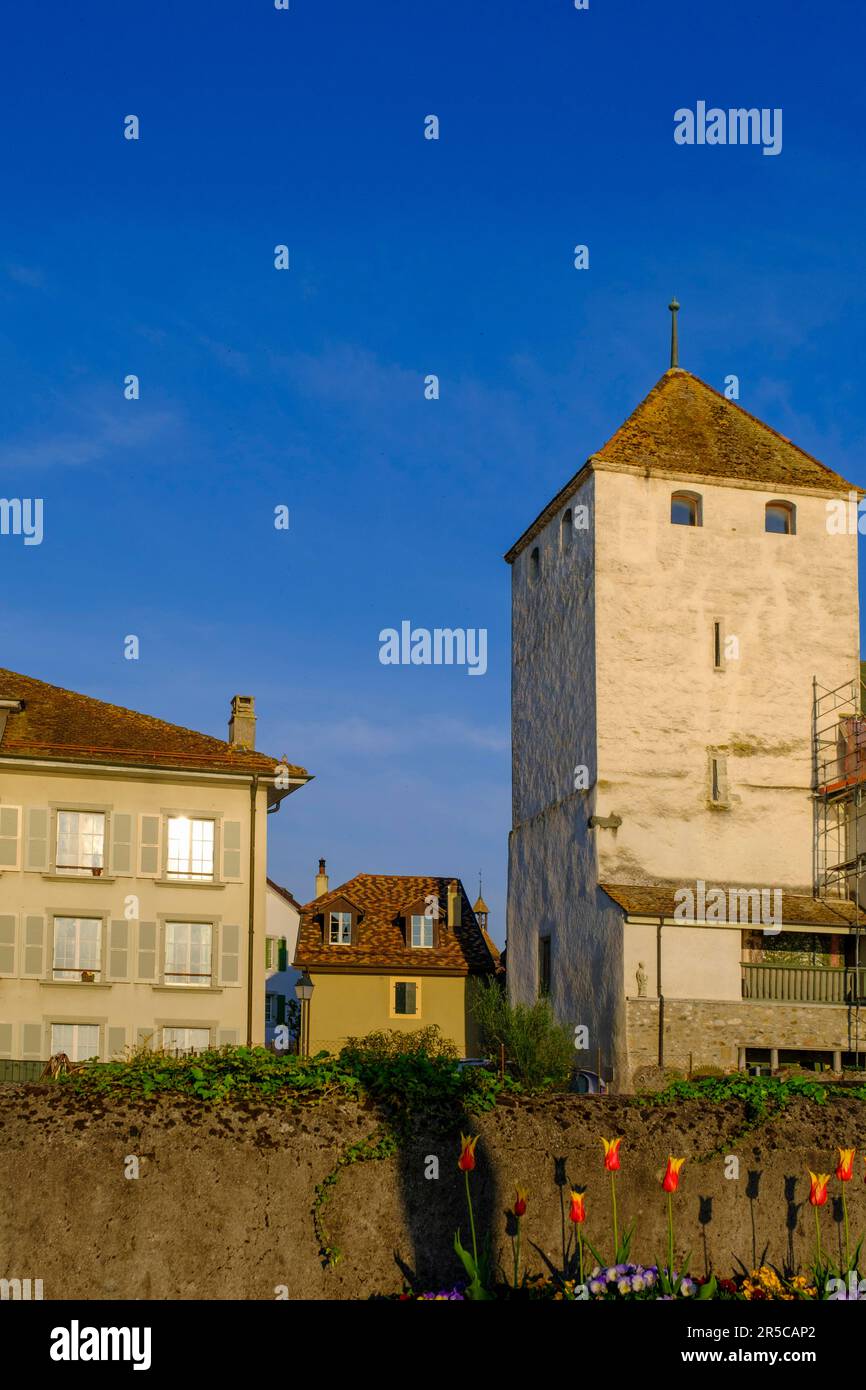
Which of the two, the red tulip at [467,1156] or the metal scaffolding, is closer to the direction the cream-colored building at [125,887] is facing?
the red tulip

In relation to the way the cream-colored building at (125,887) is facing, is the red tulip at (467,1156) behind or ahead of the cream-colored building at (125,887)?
ahead

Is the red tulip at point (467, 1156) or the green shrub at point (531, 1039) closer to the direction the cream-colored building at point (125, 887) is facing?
the red tulip

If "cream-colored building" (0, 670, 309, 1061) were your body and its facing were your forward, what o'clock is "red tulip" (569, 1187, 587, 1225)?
The red tulip is roughly at 12 o'clock from the cream-colored building.

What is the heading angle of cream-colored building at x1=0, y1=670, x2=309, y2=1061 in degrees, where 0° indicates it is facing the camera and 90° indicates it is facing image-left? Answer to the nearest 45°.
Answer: approximately 0°

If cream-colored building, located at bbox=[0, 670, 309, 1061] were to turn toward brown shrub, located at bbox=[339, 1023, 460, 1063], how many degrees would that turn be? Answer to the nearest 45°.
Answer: approximately 135° to its left

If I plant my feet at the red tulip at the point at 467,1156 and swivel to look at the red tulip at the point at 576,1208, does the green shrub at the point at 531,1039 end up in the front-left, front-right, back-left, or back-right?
back-left

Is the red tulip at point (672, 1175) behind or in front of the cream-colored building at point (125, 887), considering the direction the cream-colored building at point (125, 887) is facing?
in front

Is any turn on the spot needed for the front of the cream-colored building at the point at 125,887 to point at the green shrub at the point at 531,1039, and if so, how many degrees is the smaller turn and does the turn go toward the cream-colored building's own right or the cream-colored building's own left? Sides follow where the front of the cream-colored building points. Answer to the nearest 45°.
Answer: approximately 90° to the cream-colored building's own left

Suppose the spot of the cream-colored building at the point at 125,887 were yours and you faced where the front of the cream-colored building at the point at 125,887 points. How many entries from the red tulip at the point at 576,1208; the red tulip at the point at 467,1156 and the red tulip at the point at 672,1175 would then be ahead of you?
3

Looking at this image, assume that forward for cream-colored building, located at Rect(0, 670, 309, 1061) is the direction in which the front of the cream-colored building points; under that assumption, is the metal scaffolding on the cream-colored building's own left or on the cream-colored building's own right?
on the cream-colored building's own left
